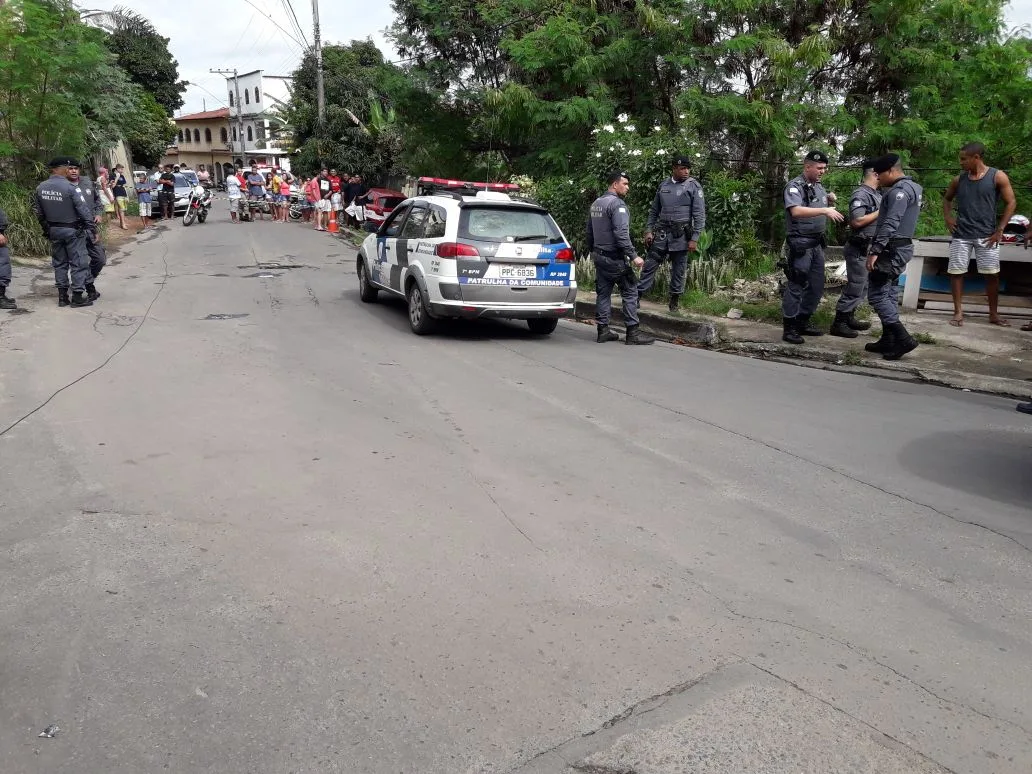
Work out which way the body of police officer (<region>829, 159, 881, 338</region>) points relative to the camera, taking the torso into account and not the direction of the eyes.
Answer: to the viewer's right

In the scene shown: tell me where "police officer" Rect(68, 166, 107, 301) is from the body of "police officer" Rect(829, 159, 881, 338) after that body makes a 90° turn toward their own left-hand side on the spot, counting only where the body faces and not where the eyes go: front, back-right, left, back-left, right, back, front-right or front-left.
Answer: left

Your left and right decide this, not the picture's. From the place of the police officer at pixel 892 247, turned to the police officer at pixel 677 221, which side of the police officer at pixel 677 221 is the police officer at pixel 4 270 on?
left

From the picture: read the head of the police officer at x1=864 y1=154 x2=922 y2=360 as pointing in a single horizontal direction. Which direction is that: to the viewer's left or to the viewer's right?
to the viewer's left

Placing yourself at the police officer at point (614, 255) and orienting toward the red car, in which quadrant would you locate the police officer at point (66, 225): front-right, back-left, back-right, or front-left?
front-left

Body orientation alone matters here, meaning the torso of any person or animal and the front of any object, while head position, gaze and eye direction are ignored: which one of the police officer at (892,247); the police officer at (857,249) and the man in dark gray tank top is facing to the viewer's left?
the police officer at (892,247)

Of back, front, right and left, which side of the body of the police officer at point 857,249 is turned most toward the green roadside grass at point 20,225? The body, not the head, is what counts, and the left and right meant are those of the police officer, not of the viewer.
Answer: back

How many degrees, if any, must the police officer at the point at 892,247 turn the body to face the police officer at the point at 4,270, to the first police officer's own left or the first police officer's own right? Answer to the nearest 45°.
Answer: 0° — they already face them

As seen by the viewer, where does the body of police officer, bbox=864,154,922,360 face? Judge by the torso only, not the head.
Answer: to the viewer's left

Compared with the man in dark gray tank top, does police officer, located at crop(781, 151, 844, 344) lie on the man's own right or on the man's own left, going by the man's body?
on the man's own right

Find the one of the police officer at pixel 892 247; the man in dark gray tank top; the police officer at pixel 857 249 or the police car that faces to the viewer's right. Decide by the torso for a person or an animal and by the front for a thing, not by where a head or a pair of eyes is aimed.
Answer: the police officer at pixel 857 249

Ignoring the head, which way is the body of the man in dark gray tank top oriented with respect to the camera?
toward the camera

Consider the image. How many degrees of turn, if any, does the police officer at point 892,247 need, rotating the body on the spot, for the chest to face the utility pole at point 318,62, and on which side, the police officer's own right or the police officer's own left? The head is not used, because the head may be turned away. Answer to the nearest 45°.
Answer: approximately 45° to the police officer's own right
